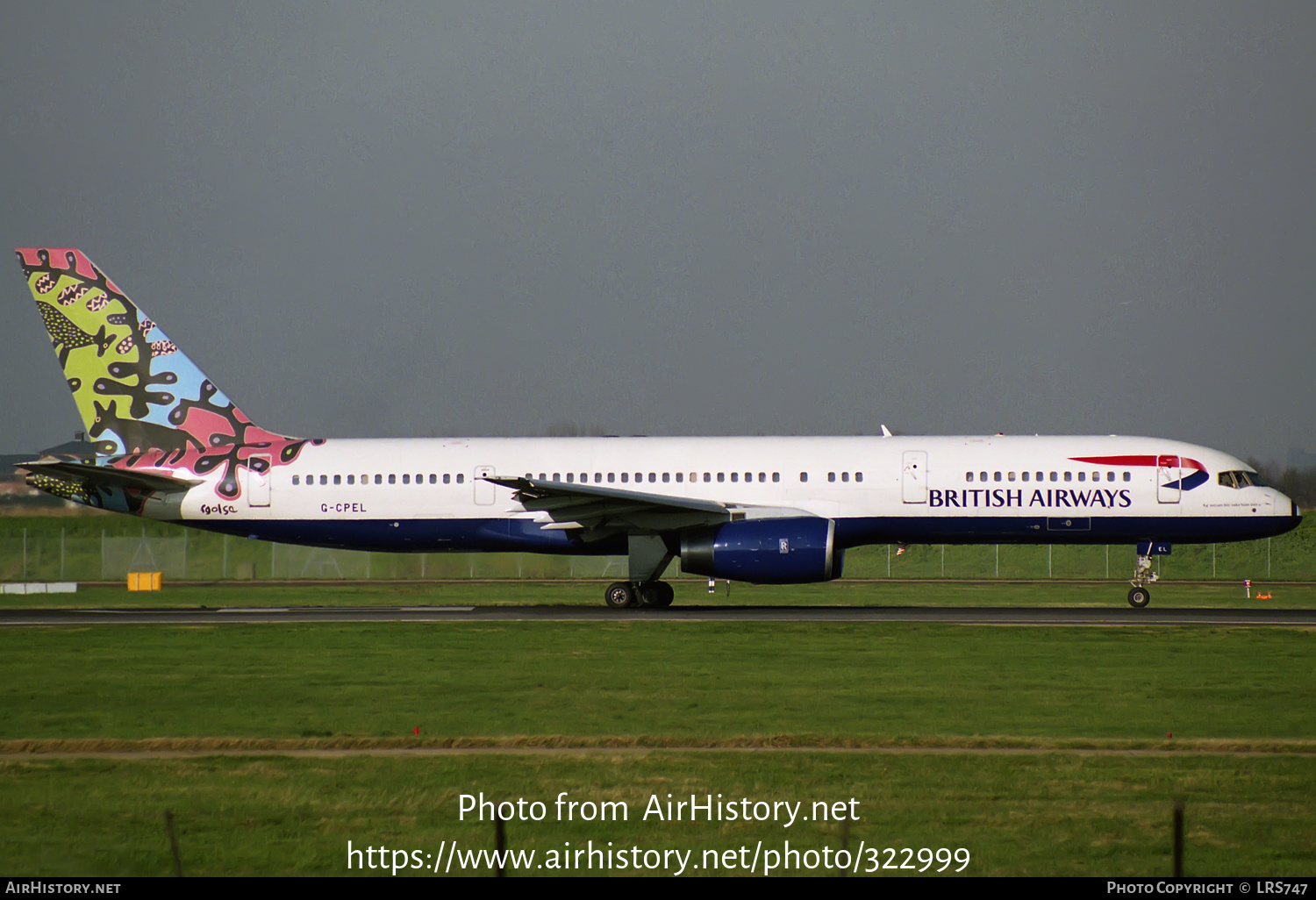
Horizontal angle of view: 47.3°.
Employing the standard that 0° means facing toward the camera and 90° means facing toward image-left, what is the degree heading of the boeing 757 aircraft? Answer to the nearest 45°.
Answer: approximately 270°
